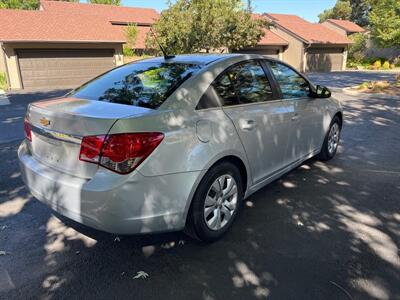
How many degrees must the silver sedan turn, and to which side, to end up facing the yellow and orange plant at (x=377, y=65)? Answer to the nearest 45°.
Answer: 0° — it already faces it

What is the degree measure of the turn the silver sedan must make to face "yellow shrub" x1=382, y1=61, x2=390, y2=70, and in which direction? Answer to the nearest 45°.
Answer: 0° — it already faces it

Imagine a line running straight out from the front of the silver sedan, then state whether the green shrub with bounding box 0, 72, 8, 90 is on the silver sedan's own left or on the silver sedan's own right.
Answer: on the silver sedan's own left

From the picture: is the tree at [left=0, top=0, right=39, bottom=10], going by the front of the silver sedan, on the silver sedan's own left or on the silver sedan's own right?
on the silver sedan's own left

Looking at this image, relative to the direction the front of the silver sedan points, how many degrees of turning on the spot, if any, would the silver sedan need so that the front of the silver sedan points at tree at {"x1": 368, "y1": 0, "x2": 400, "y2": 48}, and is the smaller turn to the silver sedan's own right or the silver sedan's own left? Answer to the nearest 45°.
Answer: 0° — it already faces it

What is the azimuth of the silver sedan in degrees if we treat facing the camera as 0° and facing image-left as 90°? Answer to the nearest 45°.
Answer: approximately 225°
